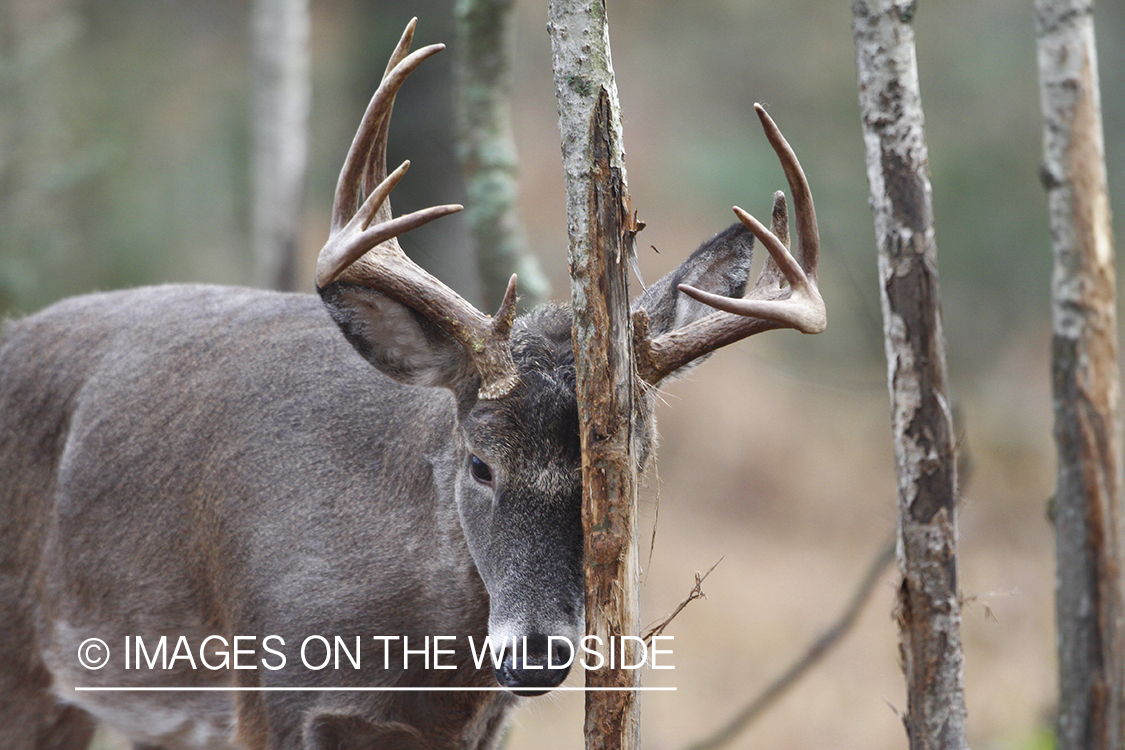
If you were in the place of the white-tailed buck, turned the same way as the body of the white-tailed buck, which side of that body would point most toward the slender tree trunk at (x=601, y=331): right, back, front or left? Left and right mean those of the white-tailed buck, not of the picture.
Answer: front

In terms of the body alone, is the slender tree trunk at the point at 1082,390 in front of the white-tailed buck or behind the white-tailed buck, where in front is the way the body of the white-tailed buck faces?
in front

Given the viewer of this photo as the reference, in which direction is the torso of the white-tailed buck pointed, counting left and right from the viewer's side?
facing the viewer and to the right of the viewer

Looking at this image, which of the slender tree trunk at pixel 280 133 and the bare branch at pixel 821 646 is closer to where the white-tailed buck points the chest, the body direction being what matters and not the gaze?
the bare branch

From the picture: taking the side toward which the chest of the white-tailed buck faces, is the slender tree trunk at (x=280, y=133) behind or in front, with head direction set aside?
behind
